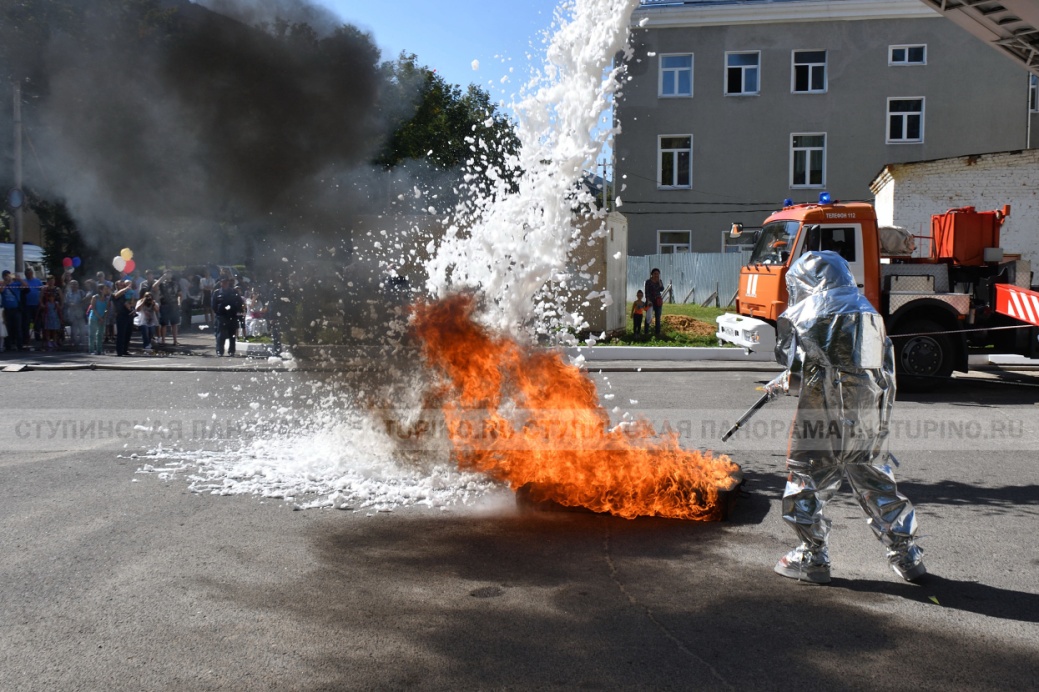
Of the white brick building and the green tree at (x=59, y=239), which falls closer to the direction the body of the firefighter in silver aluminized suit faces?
the green tree

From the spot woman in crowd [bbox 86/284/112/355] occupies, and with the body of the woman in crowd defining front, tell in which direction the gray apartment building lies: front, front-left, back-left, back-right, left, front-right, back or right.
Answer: front-left

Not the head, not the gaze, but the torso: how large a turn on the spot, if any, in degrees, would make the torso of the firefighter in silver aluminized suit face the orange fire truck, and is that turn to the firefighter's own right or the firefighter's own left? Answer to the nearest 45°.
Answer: approximately 45° to the firefighter's own right

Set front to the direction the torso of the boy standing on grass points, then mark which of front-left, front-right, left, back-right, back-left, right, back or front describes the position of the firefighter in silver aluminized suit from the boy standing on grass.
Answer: front

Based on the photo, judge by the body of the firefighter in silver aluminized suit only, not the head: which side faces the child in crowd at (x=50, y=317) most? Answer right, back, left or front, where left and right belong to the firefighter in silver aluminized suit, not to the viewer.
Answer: front

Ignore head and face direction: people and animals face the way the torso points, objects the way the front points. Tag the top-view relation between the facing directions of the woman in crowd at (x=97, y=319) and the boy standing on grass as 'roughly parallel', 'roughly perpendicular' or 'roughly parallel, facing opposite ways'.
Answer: roughly perpendicular

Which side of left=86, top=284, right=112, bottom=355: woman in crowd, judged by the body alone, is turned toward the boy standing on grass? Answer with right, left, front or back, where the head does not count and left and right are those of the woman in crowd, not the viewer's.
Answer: front

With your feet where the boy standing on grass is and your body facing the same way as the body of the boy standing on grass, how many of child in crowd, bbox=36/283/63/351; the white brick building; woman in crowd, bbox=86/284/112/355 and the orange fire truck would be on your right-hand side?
2

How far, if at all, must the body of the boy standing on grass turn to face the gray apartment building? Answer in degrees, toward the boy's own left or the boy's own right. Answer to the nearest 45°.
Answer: approximately 135° to the boy's own left

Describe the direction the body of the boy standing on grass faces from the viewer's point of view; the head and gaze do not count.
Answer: toward the camera

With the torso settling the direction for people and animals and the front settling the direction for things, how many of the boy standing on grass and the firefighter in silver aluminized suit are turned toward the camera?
1

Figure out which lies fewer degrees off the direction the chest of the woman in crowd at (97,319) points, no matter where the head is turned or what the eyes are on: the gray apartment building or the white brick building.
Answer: the white brick building

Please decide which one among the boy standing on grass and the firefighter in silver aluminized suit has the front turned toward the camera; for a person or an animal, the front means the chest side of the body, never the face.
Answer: the boy standing on grass

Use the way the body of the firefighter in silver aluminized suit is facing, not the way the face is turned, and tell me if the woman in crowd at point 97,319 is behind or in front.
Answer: in front

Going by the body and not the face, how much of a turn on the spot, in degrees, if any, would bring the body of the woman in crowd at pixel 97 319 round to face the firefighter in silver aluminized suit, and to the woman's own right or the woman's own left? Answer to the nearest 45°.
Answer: approximately 45° to the woman's own right

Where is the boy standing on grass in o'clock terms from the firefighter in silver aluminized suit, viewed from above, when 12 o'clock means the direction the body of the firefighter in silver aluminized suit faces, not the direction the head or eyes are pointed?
The boy standing on grass is roughly at 1 o'clock from the firefighter in silver aluminized suit.

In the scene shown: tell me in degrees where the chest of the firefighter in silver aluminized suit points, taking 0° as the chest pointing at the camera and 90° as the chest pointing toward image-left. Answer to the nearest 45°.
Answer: approximately 135°
